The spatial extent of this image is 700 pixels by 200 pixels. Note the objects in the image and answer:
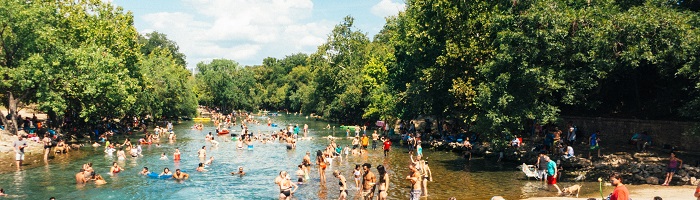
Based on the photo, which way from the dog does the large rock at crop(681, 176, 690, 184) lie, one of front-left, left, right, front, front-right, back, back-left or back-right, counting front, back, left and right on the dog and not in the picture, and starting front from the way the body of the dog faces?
back-right

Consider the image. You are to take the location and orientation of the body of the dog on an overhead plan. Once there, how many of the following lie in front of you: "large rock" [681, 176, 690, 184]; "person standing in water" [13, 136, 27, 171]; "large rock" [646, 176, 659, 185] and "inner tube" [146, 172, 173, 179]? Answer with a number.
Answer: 2

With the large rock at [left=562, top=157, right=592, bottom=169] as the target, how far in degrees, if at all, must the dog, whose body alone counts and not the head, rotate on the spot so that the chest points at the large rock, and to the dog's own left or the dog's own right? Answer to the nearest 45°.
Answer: approximately 90° to the dog's own right

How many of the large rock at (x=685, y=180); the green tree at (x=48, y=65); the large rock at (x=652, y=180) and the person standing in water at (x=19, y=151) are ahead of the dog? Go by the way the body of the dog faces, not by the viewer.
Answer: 2

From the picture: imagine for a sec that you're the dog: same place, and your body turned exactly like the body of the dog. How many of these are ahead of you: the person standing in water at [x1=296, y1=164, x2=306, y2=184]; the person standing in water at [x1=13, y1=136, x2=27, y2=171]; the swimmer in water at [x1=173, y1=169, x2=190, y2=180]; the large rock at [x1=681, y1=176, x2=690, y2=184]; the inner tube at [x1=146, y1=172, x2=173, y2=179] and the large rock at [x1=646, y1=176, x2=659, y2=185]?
4

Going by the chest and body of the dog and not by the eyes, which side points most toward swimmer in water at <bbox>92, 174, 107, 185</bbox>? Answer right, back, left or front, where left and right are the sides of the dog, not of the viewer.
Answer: front

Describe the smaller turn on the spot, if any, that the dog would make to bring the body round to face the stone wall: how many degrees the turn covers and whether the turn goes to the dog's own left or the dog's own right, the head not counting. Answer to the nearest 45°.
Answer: approximately 90° to the dog's own right

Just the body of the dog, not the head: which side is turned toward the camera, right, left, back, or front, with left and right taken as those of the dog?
left

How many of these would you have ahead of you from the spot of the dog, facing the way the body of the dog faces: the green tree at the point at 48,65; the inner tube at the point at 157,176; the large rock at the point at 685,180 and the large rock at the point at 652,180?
2

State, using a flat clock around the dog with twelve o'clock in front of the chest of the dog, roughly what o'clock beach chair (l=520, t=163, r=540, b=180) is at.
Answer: The beach chair is roughly at 2 o'clock from the dog.

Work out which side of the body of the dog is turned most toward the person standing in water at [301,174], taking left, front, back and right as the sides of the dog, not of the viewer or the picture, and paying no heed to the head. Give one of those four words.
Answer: front

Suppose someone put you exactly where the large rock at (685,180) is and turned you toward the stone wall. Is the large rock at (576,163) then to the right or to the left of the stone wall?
left

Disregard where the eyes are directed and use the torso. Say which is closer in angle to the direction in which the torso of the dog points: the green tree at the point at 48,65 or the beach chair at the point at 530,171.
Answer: the green tree
